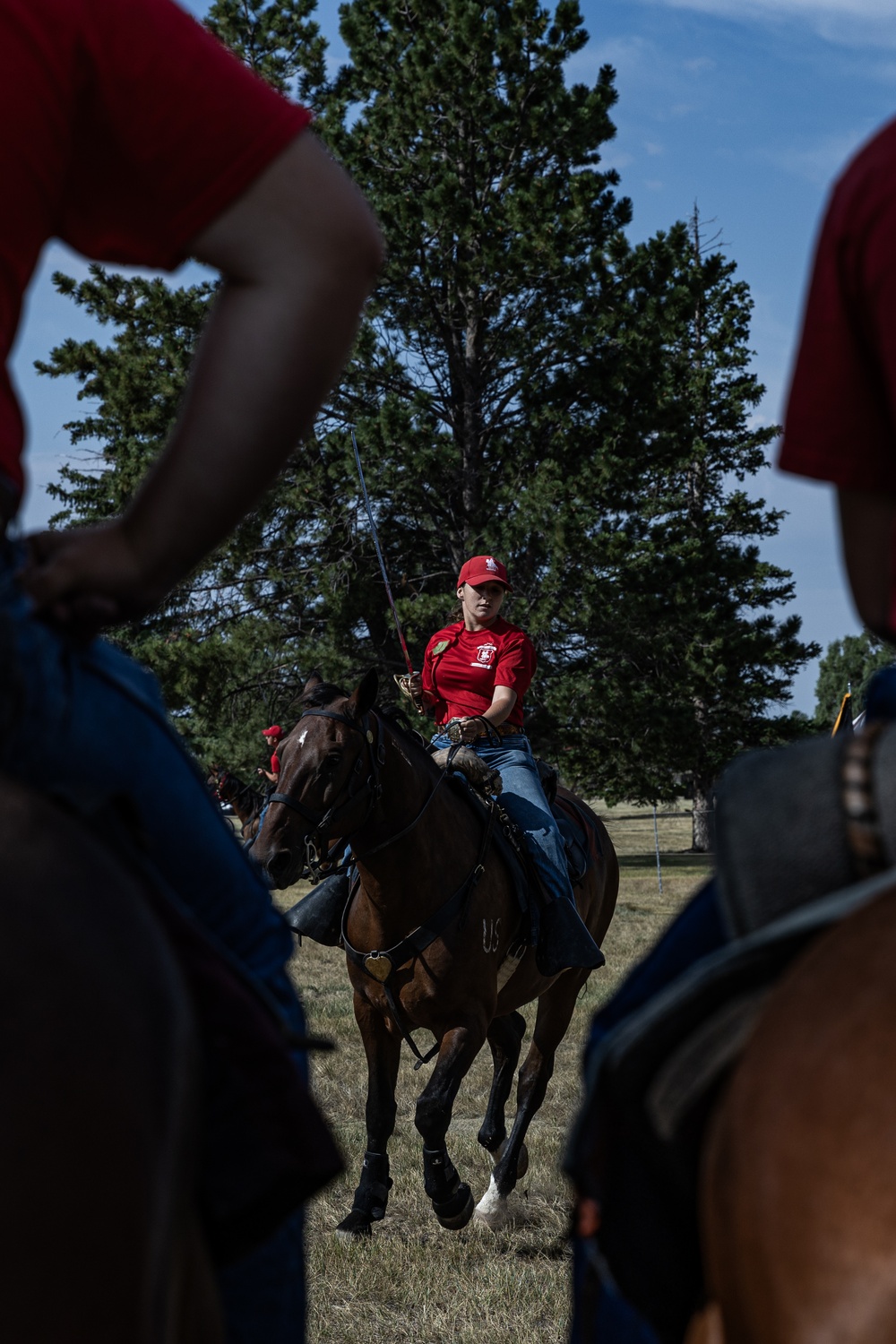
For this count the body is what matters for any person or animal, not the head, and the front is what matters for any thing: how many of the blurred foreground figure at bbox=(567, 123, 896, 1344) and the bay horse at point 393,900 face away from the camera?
1

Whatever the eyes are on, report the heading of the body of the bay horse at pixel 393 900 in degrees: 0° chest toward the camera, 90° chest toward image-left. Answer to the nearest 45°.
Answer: approximately 45°

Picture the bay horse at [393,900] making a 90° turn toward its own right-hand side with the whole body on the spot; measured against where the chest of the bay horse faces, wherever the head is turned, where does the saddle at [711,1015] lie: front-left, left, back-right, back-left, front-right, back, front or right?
back-left

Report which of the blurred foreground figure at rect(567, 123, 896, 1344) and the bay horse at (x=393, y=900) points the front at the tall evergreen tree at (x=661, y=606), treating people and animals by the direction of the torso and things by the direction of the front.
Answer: the blurred foreground figure

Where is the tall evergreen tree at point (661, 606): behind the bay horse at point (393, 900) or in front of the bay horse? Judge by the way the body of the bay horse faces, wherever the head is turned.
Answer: behind

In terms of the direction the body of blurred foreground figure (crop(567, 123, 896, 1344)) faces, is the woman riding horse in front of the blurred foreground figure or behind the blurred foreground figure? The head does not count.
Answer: in front

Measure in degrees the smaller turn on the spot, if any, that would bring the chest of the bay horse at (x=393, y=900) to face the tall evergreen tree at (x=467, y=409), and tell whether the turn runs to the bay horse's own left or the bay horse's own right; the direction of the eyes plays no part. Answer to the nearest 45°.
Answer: approximately 135° to the bay horse's own right

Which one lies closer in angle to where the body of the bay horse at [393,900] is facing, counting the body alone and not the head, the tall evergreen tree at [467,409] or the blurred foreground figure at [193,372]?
the blurred foreground figure

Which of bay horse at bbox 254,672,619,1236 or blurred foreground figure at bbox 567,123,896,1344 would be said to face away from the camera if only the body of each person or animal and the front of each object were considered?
the blurred foreground figure

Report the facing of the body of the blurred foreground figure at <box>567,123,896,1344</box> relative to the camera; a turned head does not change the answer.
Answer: away from the camera
